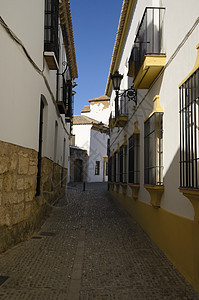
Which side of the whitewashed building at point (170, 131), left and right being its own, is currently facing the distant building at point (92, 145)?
right

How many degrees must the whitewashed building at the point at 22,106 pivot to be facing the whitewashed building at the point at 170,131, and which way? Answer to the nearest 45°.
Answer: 0° — it already faces it

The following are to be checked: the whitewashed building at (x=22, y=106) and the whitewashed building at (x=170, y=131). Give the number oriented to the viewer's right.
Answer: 1

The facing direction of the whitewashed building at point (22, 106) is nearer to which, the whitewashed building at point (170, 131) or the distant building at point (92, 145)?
the whitewashed building

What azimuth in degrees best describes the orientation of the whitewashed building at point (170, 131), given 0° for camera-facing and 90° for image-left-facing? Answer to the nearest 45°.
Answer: approximately 90°

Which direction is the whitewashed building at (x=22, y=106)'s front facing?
to the viewer's right

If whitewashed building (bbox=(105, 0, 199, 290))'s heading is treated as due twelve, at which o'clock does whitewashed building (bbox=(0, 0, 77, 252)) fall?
whitewashed building (bbox=(0, 0, 77, 252)) is roughly at 12 o'clock from whitewashed building (bbox=(105, 0, 199, 290)).

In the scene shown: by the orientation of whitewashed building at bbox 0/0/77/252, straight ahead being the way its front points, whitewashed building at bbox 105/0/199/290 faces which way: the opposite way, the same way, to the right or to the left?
the opposite way
